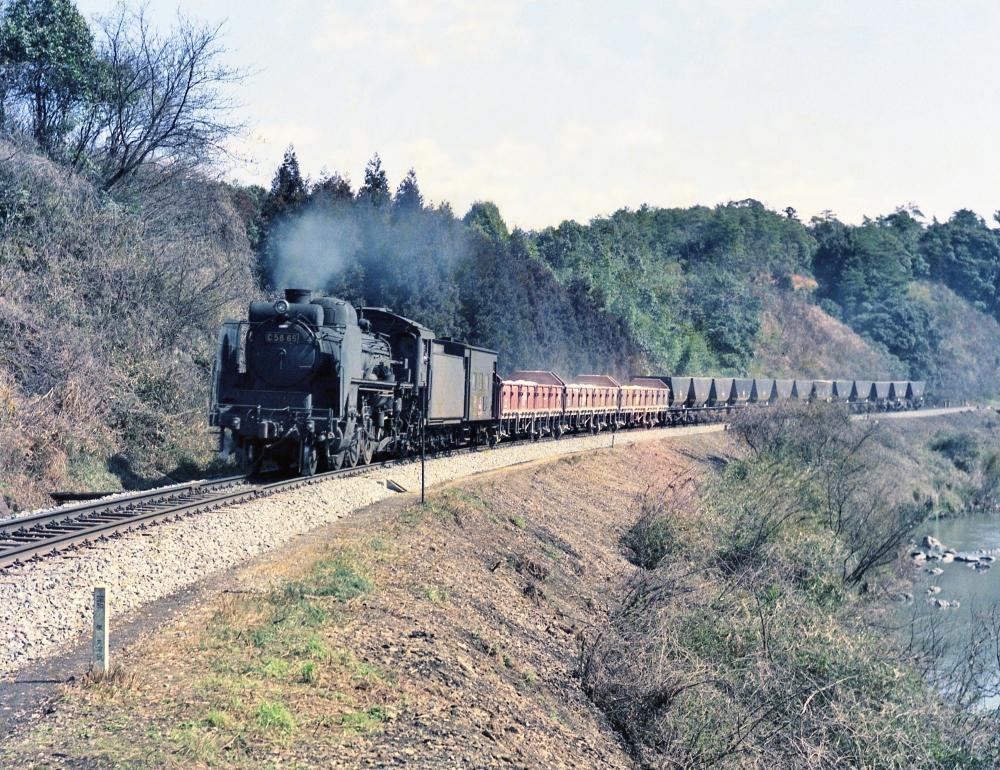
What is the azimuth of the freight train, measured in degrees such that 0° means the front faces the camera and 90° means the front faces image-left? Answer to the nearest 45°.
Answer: approximately 45°

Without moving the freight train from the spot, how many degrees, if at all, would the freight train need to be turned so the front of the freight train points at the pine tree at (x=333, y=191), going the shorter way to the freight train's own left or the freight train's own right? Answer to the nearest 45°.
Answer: approximately 135° to the freight train's own right

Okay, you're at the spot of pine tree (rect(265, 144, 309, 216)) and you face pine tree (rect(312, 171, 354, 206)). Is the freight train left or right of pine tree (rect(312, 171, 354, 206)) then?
right

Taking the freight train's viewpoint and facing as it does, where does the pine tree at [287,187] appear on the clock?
The pine tree is roughly at 4 o'clock from the freight train.
